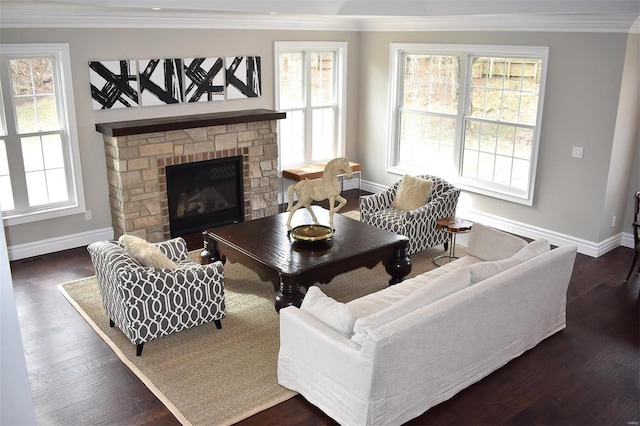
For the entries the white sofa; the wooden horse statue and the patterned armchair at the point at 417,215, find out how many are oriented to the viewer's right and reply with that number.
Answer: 1

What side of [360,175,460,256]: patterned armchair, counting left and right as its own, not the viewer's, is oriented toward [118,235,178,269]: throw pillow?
front

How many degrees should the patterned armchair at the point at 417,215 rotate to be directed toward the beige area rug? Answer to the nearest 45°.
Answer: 0° — it already faces it

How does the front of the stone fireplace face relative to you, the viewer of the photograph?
facing the viewer and to the right of the viewer

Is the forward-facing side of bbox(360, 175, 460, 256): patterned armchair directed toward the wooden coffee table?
yes

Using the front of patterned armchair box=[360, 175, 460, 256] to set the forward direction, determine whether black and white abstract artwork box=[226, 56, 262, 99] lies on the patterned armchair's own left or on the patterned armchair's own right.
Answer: on the patterned armchair's own right

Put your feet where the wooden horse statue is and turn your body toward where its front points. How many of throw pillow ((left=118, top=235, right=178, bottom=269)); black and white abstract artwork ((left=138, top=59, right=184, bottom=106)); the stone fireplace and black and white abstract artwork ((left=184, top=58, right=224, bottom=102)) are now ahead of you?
0

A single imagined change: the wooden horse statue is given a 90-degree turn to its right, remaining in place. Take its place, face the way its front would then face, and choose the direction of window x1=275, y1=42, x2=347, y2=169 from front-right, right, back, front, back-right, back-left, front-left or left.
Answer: back

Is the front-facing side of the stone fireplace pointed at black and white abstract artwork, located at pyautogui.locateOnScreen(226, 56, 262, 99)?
no

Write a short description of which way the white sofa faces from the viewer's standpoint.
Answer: facing away from the viewer and to the left of the viewer

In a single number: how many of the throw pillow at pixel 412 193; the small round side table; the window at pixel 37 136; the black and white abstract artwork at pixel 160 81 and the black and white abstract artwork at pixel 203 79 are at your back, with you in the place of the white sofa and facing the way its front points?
0

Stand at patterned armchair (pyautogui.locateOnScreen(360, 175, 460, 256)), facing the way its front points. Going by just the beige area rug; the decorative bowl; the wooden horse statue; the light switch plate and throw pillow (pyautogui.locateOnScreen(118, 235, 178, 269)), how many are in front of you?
4

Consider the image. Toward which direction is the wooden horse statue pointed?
to the viewer's right

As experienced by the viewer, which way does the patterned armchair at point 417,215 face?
facing the viewer and to the left of the viewer

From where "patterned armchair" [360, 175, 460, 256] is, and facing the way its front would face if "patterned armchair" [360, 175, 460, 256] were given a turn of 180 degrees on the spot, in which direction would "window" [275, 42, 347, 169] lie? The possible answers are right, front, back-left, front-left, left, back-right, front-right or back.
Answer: left

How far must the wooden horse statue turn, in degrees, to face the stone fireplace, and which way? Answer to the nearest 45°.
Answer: approximately 135° to its left

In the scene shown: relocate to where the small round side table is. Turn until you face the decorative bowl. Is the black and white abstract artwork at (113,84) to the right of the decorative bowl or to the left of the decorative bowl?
right

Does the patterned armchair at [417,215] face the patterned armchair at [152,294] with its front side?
yes

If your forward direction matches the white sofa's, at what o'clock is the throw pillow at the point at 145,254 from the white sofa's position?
The throw pillow is roughly at 11 o'clock from the white sofa.

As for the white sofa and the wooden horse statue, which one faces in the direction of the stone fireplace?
the white sofa

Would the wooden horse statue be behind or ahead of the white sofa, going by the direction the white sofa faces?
ahead
